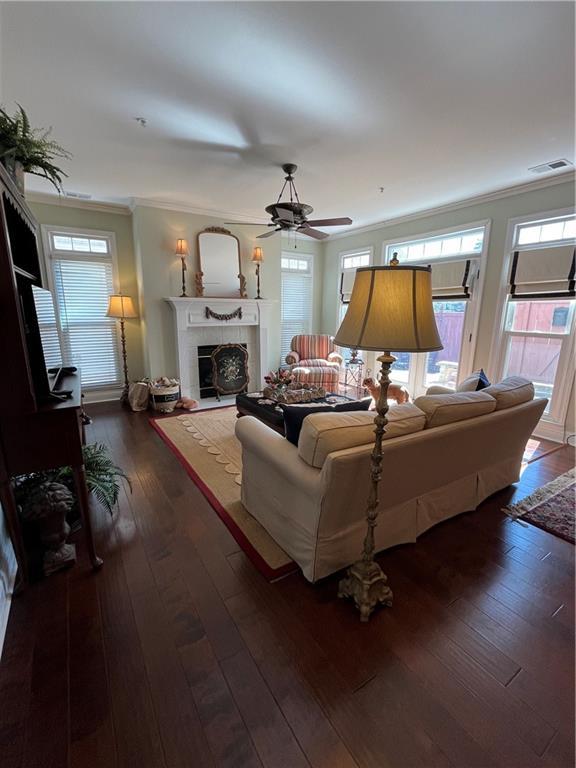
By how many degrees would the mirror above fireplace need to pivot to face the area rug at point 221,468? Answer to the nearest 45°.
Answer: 0° — it already faces it

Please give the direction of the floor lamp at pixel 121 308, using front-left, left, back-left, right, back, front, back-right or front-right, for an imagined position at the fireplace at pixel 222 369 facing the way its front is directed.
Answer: right

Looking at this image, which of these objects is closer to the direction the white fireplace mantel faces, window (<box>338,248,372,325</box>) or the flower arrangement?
the flower arrangement

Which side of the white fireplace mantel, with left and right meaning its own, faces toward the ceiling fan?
front

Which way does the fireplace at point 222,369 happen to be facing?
toward the camera

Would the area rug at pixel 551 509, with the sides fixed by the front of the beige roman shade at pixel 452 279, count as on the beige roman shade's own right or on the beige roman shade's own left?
on the beige roman shade's own left

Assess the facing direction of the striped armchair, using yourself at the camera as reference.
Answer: facing the viewer

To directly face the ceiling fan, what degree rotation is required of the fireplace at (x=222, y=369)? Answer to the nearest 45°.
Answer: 0° — it already faces it

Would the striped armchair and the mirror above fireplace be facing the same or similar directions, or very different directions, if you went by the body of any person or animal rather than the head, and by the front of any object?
same or similar directions

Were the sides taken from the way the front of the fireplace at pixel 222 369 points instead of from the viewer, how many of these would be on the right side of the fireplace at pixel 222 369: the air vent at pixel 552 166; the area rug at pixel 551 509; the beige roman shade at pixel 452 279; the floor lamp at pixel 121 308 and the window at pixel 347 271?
1

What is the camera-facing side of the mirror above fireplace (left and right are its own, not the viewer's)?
front

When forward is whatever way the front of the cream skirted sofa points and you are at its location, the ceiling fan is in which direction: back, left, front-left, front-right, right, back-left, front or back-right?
front

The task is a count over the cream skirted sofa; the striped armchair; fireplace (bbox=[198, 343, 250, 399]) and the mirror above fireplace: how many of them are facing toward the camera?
3

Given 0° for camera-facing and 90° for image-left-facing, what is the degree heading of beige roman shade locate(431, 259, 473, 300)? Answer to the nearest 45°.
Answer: approximately 45°

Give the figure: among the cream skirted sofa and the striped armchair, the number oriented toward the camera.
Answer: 1

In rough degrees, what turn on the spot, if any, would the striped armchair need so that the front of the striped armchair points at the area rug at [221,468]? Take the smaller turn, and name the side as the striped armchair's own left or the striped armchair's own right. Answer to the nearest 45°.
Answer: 0° — it already faces it

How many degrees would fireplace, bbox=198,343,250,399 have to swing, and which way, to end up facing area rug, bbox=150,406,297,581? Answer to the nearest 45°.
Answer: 0° — it already faces it

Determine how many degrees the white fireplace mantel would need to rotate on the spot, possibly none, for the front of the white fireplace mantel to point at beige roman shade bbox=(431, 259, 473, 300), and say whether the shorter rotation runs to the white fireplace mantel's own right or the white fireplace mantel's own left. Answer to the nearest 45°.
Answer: approximately 90° to the white fireplace mantel's own left
